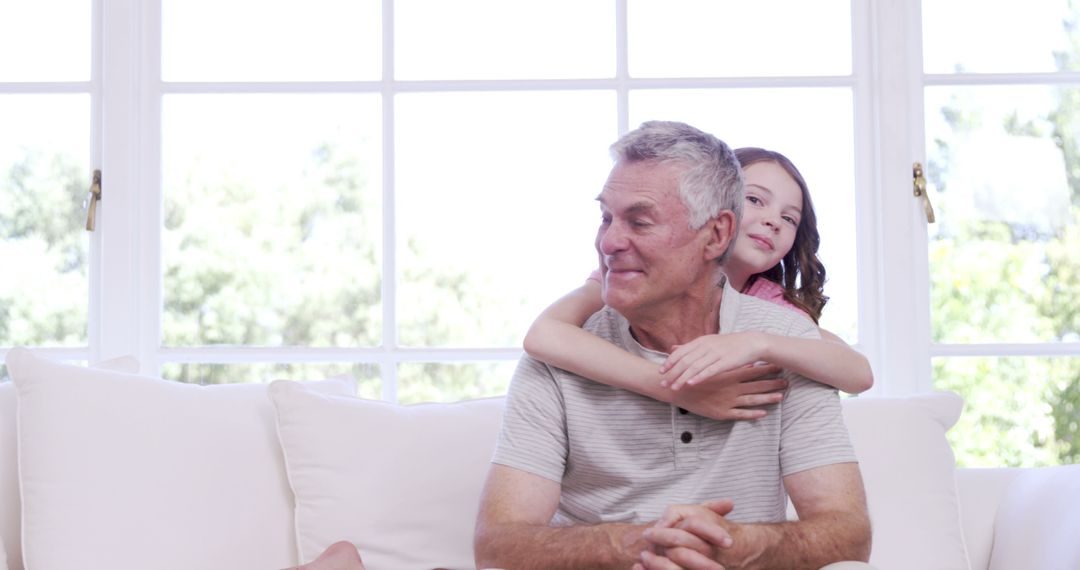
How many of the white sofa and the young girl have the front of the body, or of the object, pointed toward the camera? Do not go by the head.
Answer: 2

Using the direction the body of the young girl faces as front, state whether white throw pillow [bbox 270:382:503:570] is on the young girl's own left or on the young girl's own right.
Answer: on the young girl's own right

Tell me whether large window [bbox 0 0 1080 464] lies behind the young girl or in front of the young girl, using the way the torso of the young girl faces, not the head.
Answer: behind

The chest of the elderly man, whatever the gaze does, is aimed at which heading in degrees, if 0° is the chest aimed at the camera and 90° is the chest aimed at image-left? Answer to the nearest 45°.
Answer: approximately 0°
